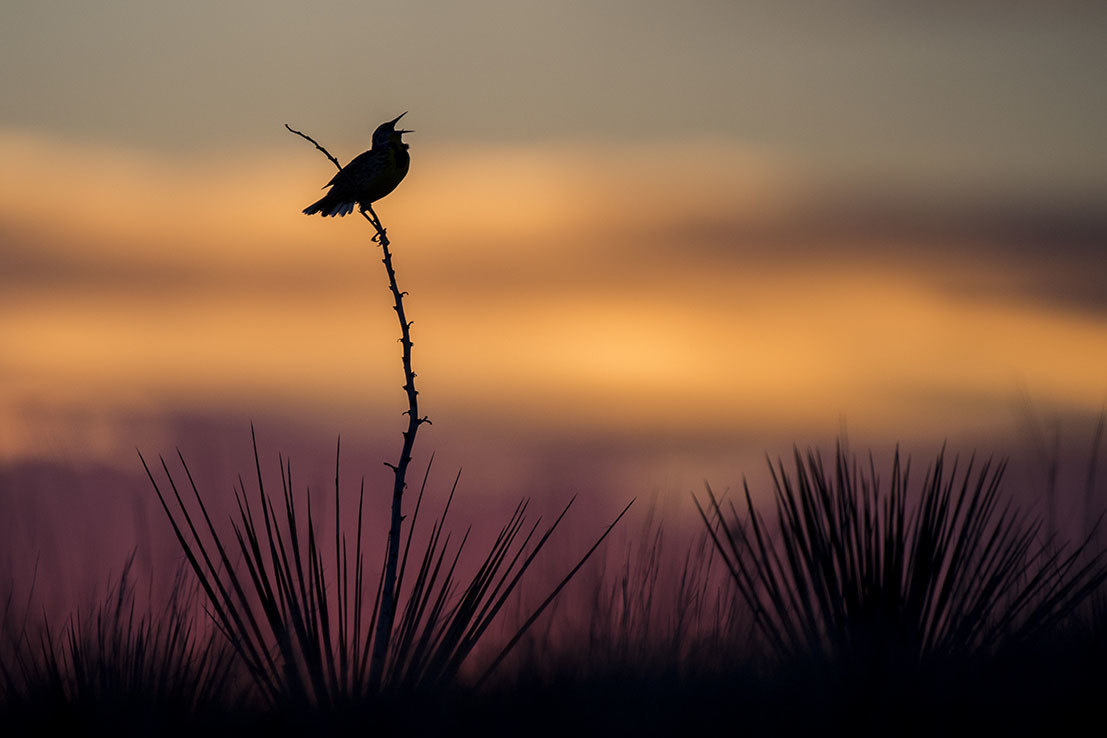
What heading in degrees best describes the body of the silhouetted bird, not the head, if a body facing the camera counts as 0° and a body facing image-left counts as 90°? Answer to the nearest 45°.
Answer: approximately 270°
